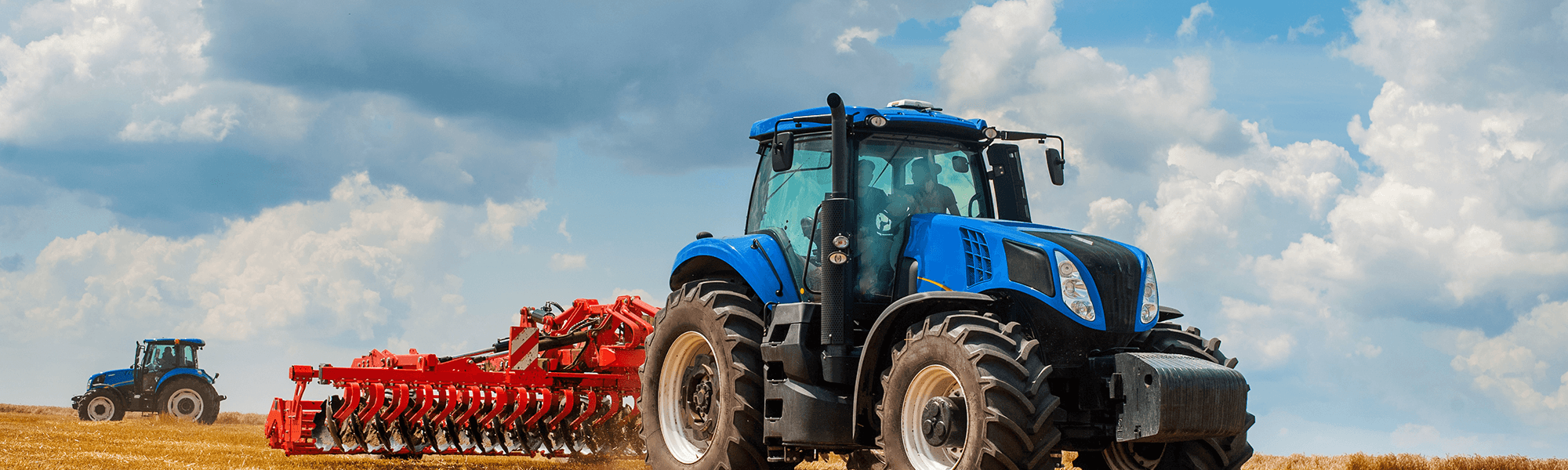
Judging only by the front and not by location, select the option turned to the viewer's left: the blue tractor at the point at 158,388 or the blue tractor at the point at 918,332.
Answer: the blue tractor at the point at 158,388

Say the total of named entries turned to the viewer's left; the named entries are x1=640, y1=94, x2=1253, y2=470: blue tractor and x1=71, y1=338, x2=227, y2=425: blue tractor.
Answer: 1

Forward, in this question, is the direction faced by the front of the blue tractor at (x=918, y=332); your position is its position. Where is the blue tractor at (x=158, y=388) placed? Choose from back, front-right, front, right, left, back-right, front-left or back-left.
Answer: back

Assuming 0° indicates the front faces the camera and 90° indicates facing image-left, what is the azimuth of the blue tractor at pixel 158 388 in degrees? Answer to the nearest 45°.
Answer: approximately 90°

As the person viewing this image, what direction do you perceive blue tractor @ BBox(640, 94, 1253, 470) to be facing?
facing the viewer and to the right of the viewer

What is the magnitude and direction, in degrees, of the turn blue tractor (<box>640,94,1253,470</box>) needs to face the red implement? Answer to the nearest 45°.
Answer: approximately 180°

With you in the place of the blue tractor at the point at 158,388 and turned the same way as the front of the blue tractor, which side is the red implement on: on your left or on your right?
on your left

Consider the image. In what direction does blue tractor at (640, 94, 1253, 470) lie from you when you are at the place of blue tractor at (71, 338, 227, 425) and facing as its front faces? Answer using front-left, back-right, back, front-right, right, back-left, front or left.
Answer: left
